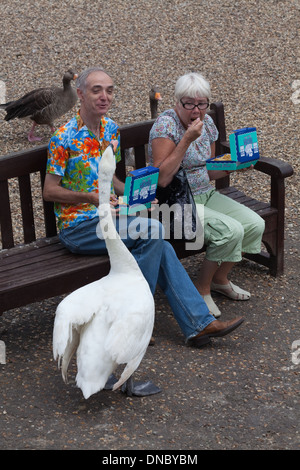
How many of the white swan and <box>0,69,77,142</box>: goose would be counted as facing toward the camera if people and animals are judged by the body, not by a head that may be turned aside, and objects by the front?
0

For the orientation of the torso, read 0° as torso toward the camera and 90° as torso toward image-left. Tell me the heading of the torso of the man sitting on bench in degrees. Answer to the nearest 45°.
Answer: approximately 315°

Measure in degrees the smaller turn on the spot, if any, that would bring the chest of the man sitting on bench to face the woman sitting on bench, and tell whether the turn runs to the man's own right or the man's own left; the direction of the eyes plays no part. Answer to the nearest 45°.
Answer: approximately 90° to the man's own left

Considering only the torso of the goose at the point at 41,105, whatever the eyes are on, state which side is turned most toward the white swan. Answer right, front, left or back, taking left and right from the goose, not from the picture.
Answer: right

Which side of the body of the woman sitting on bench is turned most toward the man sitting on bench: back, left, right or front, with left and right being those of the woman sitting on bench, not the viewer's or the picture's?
right

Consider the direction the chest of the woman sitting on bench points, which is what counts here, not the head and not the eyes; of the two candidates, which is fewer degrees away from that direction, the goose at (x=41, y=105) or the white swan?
the white swan

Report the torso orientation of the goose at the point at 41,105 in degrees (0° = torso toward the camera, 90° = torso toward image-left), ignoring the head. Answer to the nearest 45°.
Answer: approximately 270°

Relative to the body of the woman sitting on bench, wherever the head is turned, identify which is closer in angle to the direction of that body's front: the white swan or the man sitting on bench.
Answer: the white swan

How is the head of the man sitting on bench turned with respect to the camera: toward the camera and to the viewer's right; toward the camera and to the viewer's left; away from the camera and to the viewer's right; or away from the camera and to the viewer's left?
toward the camera and to the viewer's right

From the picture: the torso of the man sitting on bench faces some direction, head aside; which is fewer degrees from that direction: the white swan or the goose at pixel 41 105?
the white swan
